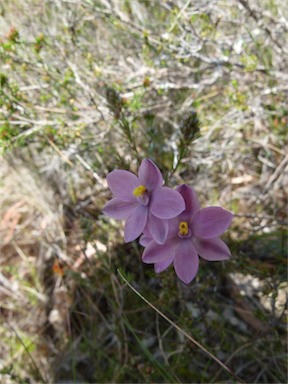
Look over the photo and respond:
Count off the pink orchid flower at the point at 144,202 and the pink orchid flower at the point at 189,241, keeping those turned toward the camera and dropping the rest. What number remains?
2

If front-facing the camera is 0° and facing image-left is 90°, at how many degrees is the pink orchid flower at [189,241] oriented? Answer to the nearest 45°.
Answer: approximately 0°

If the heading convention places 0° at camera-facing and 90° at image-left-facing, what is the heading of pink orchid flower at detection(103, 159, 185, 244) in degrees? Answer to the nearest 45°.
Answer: approximately 0°
